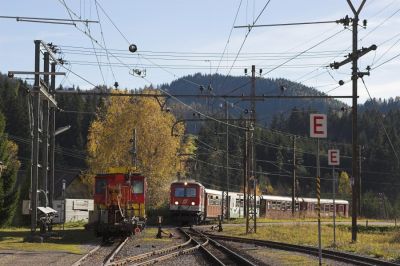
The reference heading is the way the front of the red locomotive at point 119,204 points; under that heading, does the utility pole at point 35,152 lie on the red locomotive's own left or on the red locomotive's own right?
on the red locomotive's own right

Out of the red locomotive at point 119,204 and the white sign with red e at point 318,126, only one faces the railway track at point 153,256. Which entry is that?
the red locomotive

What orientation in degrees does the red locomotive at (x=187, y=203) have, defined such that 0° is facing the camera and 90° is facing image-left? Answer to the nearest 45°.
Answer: approximately 0°

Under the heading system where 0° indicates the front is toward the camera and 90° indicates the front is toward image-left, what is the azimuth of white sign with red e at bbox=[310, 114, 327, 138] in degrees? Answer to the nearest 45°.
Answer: approximately 0°

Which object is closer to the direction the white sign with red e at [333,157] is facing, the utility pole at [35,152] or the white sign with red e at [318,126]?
the white sign with red e
